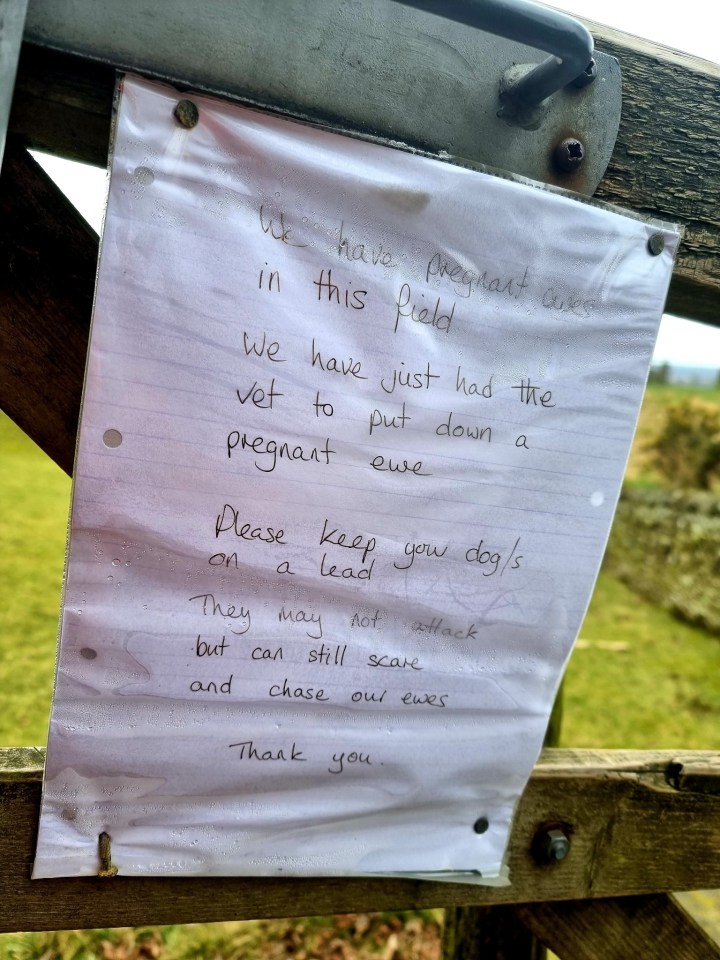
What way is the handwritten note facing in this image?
toward the camera

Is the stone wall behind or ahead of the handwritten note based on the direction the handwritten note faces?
behind
